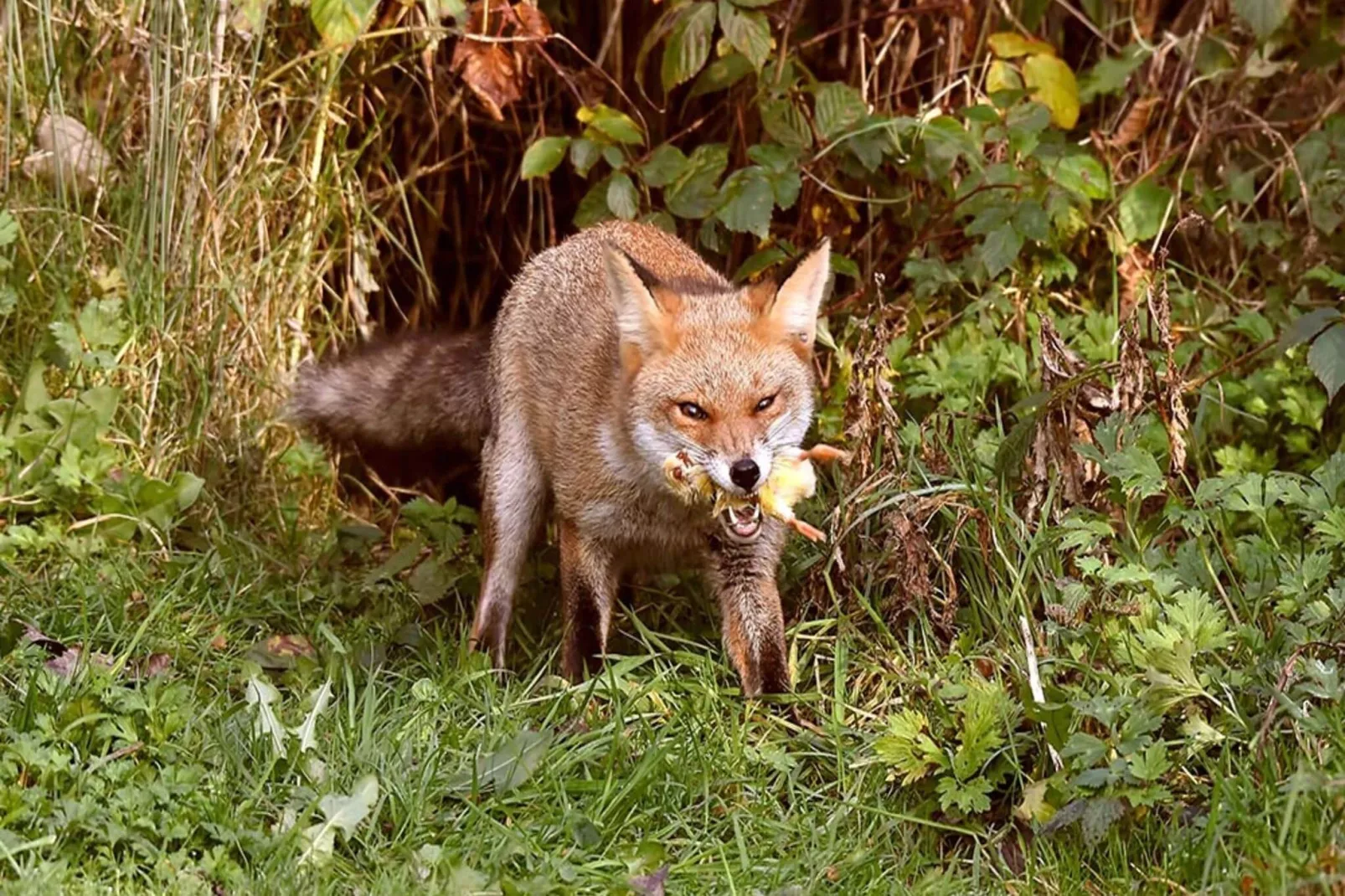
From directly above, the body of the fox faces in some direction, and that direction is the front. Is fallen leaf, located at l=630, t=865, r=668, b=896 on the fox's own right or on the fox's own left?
on the fox's own right

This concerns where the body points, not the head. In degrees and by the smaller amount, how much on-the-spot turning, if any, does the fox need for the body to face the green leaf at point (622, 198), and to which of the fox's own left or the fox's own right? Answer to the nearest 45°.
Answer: approximately 135° to the fox's own left

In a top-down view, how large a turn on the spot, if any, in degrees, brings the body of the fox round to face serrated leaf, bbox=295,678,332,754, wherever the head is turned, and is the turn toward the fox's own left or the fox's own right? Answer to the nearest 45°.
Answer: approximately 90° to the fox's own right

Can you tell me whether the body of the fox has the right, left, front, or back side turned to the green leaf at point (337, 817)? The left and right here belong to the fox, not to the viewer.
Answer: right

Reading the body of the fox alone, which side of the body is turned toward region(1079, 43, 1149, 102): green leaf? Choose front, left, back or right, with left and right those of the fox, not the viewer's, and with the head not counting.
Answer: left

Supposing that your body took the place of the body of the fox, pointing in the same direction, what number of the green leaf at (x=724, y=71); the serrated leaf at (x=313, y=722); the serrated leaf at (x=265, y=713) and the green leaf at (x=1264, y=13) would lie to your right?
2

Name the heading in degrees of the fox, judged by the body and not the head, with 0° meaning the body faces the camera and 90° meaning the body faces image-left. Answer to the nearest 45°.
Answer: approximately 315°

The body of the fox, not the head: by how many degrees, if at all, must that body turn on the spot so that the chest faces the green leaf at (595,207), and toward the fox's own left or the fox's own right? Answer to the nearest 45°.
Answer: approximately 135° to the fox's own left

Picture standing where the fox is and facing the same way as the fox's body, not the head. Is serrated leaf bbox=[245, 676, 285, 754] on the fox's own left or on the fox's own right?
on the fox's own right

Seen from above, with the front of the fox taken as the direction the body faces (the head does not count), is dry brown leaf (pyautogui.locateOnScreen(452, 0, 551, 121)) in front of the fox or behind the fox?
behind
